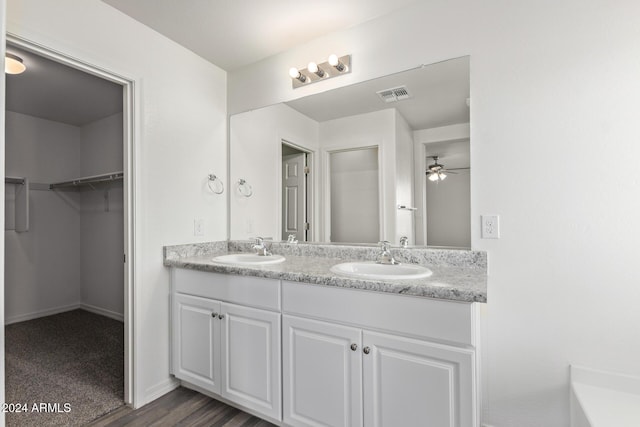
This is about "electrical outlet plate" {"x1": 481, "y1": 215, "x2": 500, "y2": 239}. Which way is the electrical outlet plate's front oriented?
toward the camera

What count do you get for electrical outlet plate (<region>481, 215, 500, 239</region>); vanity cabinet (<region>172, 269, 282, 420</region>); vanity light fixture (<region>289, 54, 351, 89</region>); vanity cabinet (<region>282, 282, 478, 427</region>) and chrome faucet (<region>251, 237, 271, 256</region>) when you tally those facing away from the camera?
0

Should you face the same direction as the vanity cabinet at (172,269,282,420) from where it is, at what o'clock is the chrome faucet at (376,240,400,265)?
The chrome faucet is roughly at 8 o'clock from the vanity cabinet.

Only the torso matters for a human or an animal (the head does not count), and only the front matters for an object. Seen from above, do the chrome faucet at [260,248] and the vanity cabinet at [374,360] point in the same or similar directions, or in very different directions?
same or similar directions

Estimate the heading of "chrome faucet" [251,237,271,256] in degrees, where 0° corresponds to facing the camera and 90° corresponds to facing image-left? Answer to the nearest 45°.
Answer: approximately 45°

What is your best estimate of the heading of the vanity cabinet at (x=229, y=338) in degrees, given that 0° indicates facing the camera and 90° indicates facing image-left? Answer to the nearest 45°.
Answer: approximately 45°

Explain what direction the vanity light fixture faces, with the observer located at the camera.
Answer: facing the viewer and to the left of the viewer

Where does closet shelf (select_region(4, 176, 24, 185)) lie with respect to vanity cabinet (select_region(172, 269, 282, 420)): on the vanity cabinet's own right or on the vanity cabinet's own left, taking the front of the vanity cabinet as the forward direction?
on the vanity cabinet's own right

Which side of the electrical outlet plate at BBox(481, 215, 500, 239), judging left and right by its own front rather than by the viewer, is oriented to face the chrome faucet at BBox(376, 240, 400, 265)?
right

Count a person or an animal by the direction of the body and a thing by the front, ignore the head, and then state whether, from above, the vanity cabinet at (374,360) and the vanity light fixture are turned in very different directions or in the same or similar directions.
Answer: same or similar directions

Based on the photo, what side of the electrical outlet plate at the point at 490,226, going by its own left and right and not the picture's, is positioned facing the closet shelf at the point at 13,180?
right

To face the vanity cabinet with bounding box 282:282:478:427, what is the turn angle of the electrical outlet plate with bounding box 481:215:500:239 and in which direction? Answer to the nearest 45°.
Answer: approximately 45° to its right

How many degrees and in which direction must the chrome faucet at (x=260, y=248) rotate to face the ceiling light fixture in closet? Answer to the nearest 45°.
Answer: approximately 45° to its right

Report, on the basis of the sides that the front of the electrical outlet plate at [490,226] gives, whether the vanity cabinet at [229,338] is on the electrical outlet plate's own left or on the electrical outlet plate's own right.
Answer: on the electrical outlet plate's own right

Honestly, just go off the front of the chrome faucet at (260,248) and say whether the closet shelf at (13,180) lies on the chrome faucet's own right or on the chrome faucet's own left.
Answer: on the chrome faucet's own right
